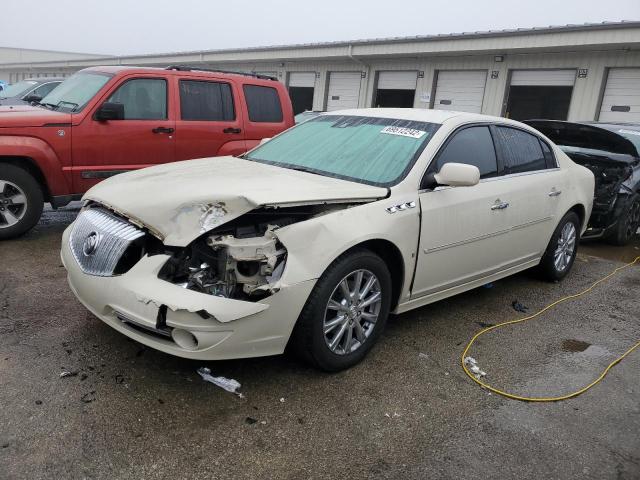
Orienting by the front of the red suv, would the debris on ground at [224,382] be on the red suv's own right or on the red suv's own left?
on the red suv's own left

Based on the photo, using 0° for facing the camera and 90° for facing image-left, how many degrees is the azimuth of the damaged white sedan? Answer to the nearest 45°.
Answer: approximately 45°

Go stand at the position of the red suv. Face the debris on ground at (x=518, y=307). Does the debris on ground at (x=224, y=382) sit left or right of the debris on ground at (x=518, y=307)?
right

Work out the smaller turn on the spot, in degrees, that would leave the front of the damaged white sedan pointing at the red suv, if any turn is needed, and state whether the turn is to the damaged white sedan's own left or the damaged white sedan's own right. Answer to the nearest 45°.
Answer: approximately 90° to the damaged white sedan's own right

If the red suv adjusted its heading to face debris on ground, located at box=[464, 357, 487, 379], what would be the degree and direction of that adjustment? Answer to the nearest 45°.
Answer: approximately 90° to its left

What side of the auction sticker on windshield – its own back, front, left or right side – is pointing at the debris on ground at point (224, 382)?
front

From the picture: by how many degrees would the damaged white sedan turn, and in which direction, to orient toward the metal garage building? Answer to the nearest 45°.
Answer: approximately 135° to its right

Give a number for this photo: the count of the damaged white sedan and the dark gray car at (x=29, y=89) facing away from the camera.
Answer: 0

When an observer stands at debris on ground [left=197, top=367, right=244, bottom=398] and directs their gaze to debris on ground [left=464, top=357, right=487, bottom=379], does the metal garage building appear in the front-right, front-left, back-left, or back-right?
front-left

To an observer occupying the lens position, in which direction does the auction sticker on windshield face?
facing the viewer and to the left of the viewer
